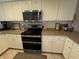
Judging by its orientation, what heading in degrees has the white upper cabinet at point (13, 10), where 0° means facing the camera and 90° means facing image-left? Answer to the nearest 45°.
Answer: approximately 0°

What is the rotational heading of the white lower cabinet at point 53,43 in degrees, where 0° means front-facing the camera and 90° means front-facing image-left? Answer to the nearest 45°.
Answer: approximately 0°

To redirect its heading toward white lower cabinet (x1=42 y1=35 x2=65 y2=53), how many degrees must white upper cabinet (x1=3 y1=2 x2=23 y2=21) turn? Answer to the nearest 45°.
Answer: approximately 45° to its left

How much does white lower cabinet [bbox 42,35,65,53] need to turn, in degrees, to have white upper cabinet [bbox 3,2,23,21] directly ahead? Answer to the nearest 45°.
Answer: approximately 90° to its right

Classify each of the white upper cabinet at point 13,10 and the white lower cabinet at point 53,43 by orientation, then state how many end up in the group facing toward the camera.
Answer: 2
